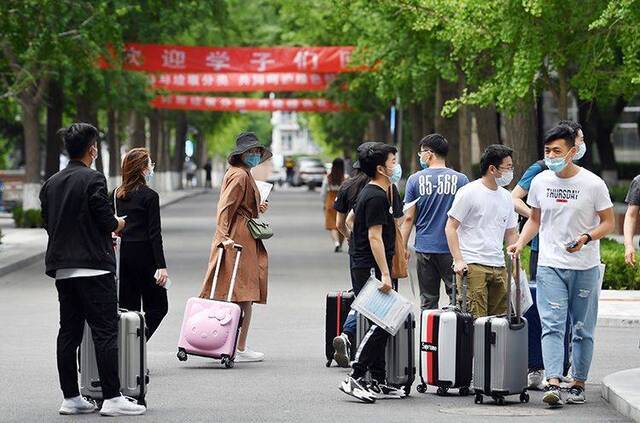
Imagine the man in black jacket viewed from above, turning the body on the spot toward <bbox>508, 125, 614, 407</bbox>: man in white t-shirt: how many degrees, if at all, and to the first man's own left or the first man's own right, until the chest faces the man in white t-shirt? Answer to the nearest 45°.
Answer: approximately 45° to the first man's own right

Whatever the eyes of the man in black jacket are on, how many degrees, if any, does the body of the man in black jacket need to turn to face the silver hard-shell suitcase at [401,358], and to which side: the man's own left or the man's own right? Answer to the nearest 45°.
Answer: approximately 45° to the man's own right

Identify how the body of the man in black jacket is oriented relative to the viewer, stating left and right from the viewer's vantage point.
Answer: facing away from the viewer and to the right of the viewer

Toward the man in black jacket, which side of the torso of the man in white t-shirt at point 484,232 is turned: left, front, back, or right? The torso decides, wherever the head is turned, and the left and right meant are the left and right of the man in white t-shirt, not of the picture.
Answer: right

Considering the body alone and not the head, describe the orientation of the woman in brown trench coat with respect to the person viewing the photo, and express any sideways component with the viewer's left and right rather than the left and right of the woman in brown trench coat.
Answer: facing to the right of the viewer

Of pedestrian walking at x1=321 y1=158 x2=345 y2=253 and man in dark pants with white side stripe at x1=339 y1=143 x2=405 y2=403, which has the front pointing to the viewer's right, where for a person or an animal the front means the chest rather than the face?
the man in dark pants with white side stripe

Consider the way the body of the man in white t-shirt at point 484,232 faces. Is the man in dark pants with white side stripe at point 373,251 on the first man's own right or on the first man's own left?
on the first man's own right
